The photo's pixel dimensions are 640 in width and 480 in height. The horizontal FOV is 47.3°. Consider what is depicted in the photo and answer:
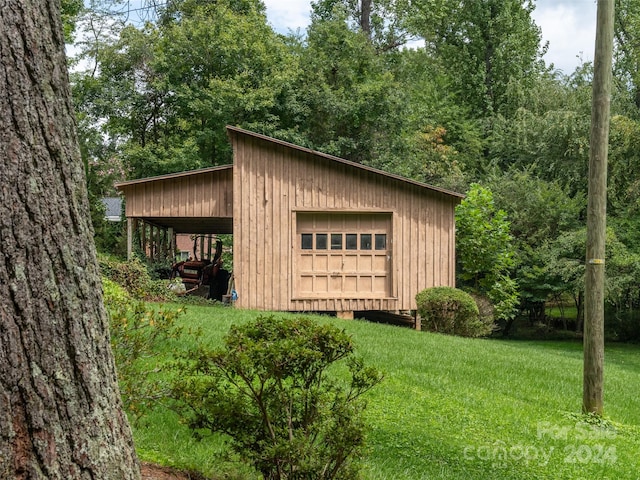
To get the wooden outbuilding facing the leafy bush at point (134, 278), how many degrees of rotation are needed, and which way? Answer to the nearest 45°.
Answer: approximately 90° to its right

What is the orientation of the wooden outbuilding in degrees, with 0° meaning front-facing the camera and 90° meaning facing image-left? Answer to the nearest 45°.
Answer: approximately 0°

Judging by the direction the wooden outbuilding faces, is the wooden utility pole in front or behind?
in front

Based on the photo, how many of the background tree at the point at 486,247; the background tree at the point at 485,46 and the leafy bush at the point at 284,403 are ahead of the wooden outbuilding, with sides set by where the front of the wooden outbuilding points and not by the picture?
1

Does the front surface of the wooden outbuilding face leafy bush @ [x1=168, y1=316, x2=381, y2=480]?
yes

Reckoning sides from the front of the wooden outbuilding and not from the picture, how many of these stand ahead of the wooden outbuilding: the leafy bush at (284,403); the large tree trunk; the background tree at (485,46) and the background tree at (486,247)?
2

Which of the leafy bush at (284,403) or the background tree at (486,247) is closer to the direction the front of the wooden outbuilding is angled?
the leafy bush

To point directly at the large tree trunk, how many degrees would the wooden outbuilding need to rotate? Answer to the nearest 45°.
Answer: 0° — it already faces it

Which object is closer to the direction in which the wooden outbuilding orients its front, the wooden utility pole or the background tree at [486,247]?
the wooden utility pole

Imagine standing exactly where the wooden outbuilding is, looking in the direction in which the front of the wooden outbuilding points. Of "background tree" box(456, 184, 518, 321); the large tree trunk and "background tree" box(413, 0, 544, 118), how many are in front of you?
1

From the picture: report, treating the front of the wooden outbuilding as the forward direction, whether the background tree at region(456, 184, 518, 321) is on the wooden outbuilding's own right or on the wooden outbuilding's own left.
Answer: on the wooden outbuilding's own left

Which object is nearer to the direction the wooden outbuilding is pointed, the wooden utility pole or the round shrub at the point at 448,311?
the wooden utility pole

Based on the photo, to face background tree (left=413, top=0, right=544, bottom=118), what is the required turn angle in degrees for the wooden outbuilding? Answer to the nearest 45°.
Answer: approximately 135° to its left
